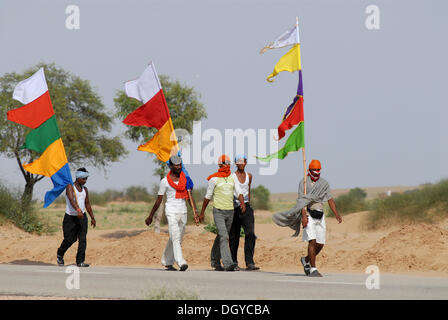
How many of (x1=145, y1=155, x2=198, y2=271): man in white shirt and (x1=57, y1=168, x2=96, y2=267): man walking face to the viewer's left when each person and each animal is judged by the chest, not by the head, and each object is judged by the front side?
0

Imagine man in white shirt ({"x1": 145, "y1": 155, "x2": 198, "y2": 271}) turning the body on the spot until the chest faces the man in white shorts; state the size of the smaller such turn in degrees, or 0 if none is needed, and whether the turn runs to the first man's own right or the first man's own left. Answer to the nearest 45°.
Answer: approximately 45° to the first man's own left

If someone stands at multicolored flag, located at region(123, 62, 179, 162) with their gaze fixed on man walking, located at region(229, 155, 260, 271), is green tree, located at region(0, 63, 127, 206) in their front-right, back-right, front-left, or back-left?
back-left

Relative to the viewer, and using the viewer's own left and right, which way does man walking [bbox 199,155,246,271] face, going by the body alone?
facing the viewer and to the right of the viewer

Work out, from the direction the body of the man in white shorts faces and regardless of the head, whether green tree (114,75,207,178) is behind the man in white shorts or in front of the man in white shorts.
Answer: behind

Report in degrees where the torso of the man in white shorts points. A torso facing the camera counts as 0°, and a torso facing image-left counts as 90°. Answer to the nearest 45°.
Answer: approximately 315°

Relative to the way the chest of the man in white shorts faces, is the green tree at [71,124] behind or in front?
behind

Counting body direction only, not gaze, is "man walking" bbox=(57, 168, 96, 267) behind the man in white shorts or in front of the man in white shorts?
behind
